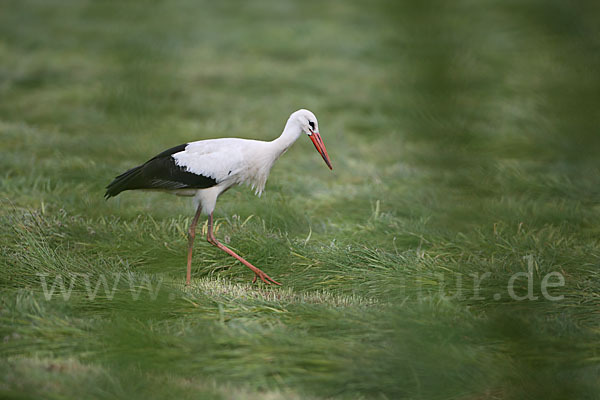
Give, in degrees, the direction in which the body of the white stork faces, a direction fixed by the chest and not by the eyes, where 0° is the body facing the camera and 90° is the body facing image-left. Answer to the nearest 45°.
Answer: approximately 270°
